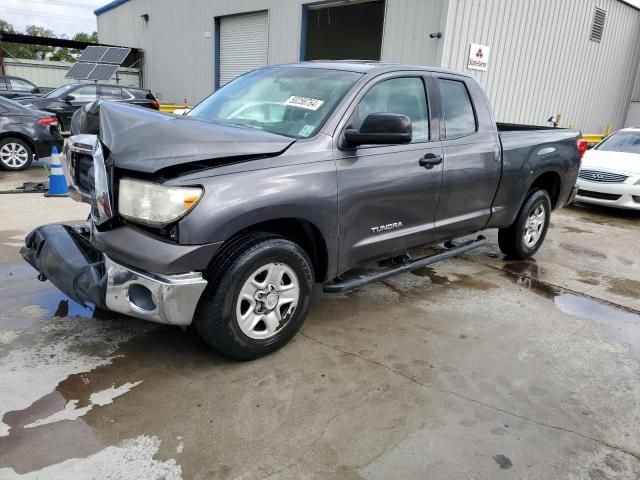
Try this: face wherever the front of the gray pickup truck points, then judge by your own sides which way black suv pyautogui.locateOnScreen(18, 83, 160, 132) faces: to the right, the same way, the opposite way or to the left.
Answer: the same way

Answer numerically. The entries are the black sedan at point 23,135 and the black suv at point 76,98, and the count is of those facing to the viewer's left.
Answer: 2

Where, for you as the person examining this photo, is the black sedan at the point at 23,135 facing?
facing to the left of the viewer

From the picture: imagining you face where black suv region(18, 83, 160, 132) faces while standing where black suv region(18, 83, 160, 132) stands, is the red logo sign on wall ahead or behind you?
behind

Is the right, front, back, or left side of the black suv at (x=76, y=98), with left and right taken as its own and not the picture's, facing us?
left

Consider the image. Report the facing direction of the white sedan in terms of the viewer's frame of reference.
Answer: facing the viewer and to the left of the viewer

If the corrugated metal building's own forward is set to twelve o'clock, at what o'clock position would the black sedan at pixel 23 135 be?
The black sedan is roughly at 12 o'clock from the corrugated metal building.

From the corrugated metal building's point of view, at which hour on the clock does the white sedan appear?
The white sedan is roughly at 10 o'clock from the corrugated metal building.

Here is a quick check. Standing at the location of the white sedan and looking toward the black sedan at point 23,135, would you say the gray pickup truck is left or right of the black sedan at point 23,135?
left

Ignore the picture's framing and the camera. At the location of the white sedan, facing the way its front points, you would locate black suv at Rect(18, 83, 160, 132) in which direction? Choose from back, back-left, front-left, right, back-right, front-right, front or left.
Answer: front-right

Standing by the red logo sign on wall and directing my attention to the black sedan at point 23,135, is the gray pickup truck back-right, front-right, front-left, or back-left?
front-left

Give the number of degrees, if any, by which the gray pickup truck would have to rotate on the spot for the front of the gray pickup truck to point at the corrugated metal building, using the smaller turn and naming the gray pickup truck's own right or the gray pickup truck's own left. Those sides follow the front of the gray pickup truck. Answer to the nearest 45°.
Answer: approximately 135° to the gray pickup truck's own right

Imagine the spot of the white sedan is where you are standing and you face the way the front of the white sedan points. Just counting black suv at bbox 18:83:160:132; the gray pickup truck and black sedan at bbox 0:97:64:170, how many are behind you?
0

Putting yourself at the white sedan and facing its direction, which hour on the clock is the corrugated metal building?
The corrugated metal building is roughly at 3 o'clock from the white sedan.

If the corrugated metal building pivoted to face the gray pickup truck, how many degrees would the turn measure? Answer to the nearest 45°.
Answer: approximately 45° to its left

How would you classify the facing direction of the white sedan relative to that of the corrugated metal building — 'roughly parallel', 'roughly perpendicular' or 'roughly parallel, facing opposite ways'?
roughly parallel

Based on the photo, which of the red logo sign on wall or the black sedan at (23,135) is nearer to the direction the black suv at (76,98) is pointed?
the black sedan

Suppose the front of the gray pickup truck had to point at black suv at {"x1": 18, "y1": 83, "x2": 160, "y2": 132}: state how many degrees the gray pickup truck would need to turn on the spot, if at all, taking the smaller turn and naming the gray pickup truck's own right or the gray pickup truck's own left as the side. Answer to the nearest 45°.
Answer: approximately 90° to the gray pickup truck's own right

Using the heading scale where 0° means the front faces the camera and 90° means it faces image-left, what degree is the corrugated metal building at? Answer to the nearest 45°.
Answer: approximately 45°
